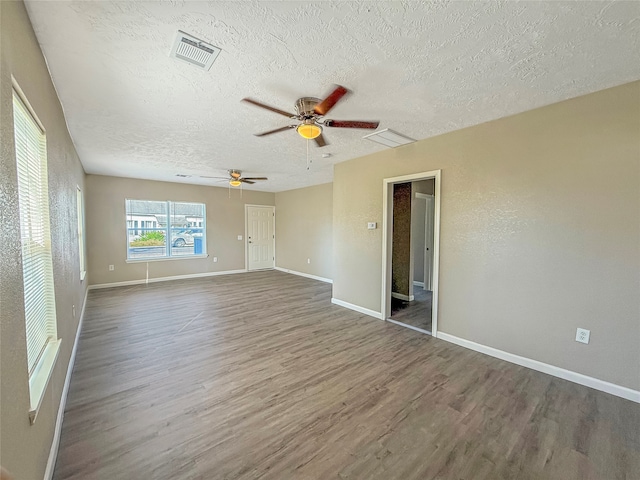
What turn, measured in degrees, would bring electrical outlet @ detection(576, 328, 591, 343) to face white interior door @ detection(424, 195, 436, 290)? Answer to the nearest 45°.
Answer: approximately 135° to its right

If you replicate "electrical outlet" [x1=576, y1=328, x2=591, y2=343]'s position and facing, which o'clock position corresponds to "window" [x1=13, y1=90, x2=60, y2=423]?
The window is roughly at 1 o'clock from the electrical outlet.

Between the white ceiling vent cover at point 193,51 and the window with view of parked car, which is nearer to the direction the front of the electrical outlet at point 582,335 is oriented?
the white ceiling vent cover

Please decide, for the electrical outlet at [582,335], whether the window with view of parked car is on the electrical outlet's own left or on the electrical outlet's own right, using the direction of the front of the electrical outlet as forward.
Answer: on the electrical outlet's own right

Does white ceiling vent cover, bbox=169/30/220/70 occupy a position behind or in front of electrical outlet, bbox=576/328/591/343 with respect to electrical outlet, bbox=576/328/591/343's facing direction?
in front

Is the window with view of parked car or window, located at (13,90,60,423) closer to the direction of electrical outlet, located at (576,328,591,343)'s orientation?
the window

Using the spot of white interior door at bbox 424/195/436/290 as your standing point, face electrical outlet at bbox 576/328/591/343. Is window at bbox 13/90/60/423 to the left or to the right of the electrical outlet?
right

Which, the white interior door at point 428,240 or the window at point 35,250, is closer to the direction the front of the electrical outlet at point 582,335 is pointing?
the window

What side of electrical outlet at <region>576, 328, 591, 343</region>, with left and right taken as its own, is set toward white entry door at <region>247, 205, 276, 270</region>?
right
